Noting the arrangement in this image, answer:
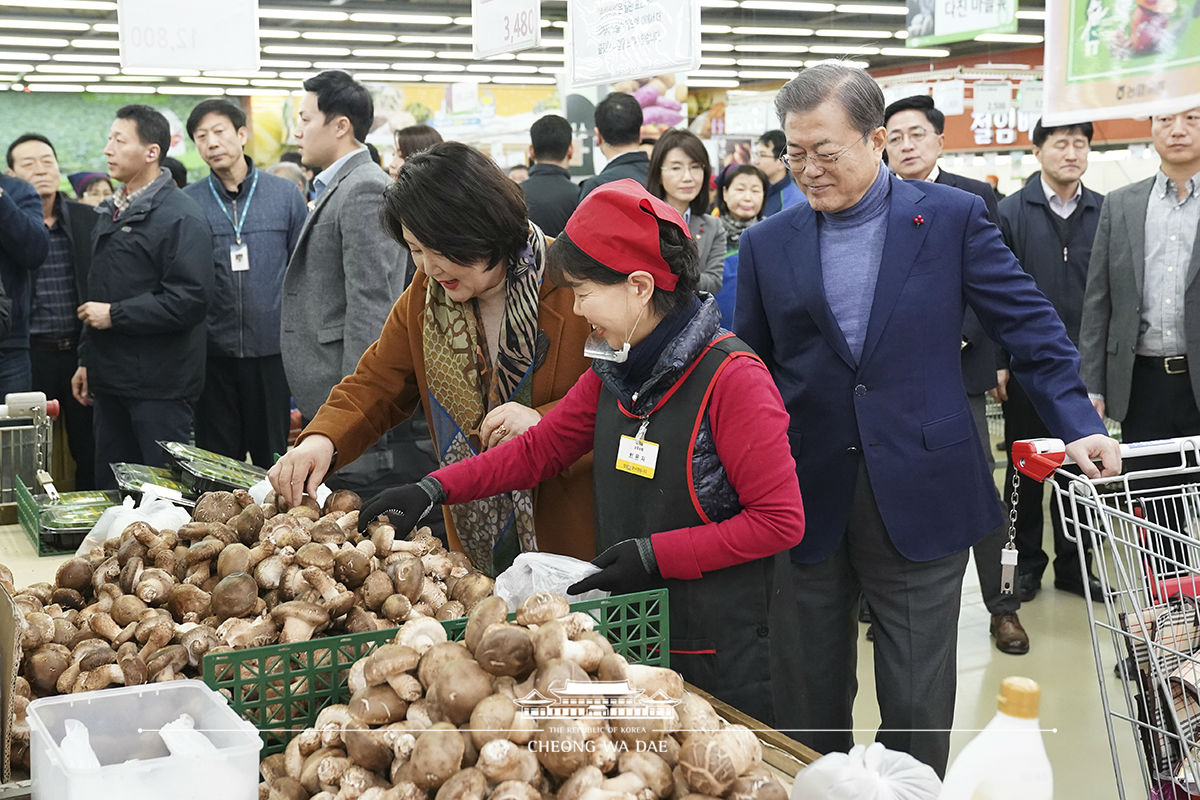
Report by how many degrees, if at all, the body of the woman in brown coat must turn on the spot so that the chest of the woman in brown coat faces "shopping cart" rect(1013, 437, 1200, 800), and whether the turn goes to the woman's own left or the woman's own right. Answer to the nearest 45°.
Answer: approximately 90° to the woman's own left

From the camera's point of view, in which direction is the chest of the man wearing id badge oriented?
toward the camera

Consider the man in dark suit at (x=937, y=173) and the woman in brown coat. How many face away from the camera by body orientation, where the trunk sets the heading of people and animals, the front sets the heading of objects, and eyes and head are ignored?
0

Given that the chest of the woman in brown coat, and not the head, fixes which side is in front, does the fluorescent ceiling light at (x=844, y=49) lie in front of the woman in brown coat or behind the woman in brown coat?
behind

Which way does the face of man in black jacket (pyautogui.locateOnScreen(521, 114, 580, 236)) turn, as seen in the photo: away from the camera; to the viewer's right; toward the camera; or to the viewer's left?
away from the camera

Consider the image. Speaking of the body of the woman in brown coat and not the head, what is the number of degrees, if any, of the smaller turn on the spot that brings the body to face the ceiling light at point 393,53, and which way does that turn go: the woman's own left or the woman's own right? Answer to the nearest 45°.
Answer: approximately 135° to the woman's own right

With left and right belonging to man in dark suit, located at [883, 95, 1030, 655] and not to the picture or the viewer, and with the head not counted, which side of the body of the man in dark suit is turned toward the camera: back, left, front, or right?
front

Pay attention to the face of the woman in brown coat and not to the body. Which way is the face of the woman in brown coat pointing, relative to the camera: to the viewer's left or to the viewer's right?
to the viewer's left

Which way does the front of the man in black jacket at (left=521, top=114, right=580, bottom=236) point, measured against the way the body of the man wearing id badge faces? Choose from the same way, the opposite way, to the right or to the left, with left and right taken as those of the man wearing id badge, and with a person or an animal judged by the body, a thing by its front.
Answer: the opposite way

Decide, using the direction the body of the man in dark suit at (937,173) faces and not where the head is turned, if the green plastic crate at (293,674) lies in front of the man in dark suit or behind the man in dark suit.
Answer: in front
